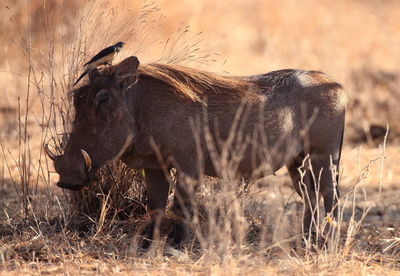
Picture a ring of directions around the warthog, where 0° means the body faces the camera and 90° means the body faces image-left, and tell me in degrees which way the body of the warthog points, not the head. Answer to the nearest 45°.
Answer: approximately 90°

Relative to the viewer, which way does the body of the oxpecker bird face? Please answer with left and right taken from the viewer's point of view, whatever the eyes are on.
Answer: facing to the right of the viewer
